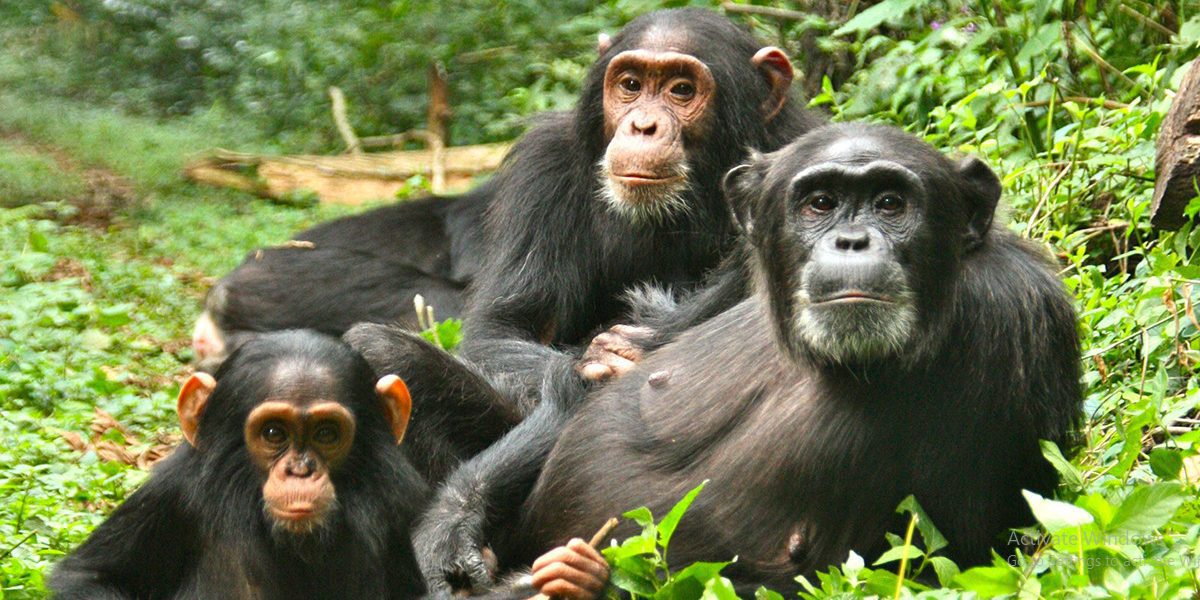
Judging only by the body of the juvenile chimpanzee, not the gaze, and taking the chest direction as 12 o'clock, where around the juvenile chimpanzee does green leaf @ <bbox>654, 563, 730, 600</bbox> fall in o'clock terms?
The green leaf is roughly at 10 o'clock from the juvenile chimpanzee.

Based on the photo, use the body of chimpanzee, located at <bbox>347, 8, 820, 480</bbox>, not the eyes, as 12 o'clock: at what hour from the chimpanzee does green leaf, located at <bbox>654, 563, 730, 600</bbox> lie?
The green leaf is roughly at 12 o'clock from the chimpanzee.

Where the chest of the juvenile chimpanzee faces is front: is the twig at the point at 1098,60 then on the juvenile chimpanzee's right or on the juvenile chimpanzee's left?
on the juvenile chimpanzee's left

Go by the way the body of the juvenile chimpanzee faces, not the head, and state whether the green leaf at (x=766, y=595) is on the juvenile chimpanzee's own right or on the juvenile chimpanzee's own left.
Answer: on the juvenile chimpanzee's own left

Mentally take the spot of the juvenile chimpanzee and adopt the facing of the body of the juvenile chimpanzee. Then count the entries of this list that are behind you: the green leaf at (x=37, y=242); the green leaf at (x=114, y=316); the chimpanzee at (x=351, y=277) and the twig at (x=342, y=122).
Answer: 4

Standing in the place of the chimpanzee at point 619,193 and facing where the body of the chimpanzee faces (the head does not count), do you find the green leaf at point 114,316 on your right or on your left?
on your right

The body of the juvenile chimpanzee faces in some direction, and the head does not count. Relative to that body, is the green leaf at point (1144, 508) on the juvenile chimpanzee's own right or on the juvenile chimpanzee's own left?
on the juvenile chimpanzee's own left

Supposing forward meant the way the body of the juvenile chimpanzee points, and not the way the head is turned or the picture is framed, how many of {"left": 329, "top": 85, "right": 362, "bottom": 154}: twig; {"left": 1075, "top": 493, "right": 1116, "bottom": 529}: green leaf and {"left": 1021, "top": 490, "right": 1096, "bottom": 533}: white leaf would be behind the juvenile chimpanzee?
1

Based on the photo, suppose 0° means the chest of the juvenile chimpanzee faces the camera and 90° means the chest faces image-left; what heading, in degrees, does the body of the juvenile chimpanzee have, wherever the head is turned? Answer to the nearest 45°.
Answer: approximately 0°

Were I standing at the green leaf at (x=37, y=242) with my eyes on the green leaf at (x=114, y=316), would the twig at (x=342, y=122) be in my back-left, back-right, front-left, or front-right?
back-left

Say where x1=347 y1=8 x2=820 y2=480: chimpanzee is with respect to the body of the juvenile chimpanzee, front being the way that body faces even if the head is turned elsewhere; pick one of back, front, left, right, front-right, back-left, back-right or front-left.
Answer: back-left

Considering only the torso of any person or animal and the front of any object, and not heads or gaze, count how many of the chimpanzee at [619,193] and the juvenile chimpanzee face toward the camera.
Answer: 2
